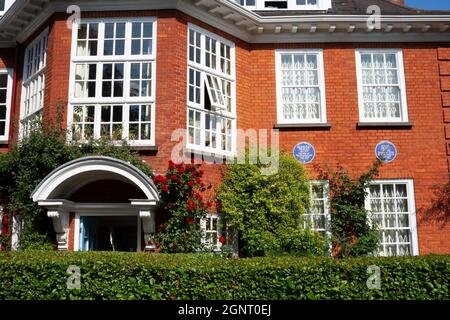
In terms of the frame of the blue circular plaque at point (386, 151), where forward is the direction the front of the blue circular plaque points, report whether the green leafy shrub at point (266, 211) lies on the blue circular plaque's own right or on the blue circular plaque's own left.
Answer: on the blue circular plaque's own right

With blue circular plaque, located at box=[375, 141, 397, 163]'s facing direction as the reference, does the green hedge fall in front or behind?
in front

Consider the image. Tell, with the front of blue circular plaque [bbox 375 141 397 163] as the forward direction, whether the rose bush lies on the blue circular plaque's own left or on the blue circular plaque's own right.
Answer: on the blue circular plaque's own right

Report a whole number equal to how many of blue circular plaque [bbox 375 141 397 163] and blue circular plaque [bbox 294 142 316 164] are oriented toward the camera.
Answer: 2

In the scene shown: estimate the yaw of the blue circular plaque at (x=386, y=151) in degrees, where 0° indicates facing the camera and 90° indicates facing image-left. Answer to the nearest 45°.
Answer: approximately 0°

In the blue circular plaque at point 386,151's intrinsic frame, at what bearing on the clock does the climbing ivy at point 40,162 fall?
The climbing ivy is roughly at 2 o'clock from the blue circular plaque.

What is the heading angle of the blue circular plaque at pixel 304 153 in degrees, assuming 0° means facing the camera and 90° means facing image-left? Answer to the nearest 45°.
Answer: approximately 0°

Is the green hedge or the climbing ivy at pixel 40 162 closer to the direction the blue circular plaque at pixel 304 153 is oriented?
the green hedge
